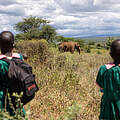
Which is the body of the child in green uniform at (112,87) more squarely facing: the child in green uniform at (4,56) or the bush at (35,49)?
the bush

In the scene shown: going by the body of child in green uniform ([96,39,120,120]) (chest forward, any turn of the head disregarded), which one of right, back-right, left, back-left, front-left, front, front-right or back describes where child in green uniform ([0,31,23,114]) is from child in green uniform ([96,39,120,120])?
left

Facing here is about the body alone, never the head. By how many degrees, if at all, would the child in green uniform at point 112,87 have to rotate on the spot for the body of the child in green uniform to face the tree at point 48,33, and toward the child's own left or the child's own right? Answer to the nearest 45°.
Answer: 0° — they already face it

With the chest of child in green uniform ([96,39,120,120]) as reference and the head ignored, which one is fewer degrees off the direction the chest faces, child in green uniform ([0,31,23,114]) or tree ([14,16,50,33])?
the tree

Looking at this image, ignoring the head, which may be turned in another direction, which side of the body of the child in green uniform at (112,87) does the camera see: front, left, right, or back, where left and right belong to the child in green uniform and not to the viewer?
back

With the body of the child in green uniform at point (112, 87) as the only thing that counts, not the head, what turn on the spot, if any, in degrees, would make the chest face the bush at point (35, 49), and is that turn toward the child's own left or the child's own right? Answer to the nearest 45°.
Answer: approximately 45° to the child's own left
